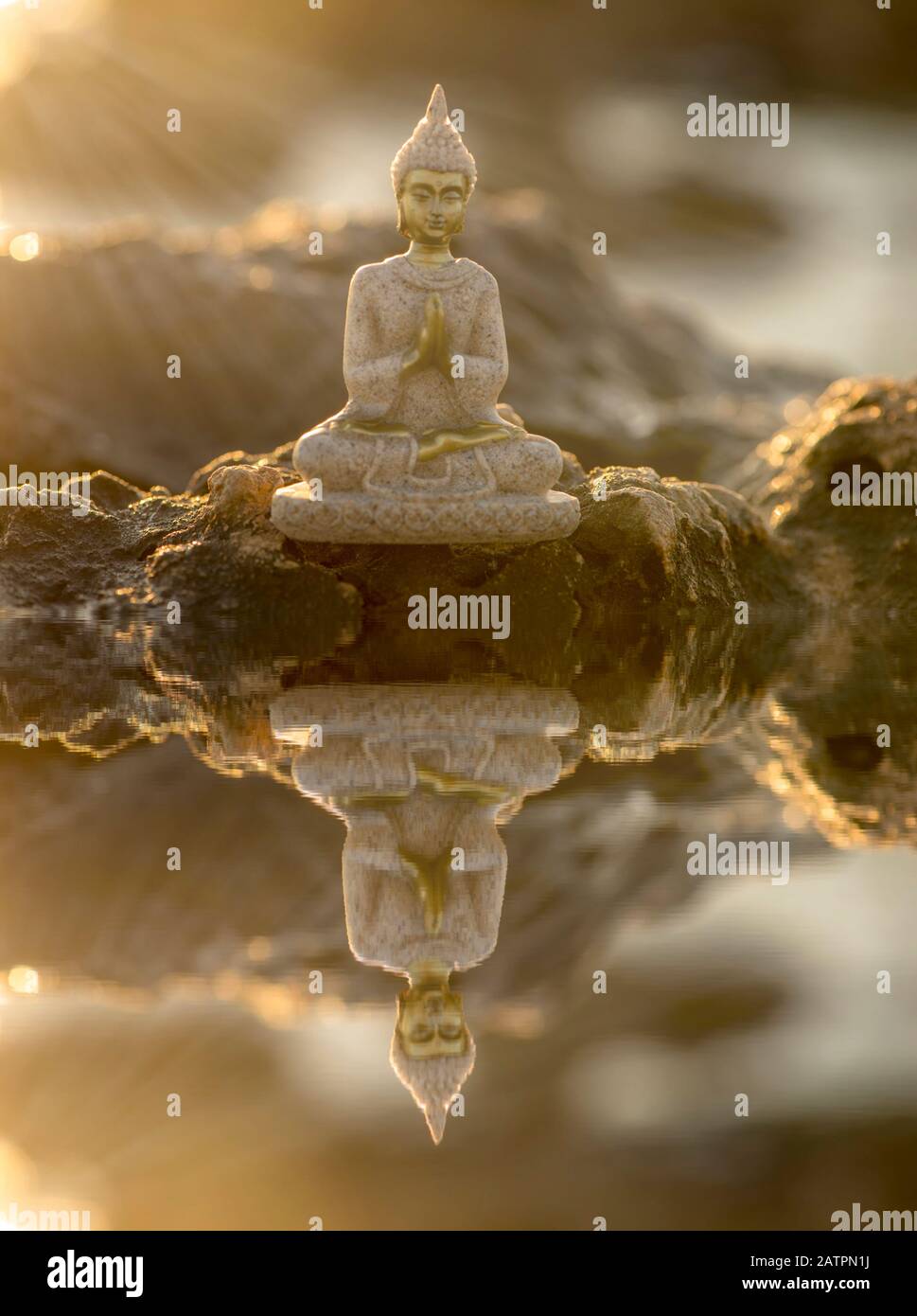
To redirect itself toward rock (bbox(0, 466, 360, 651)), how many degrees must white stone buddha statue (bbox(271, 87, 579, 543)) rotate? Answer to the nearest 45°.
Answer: approximately 135° to its right

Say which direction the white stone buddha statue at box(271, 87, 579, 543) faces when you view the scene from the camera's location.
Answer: facing the viewer

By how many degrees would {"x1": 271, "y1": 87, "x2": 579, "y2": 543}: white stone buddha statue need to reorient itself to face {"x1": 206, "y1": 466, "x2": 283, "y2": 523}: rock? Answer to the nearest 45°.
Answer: approximately 135° to its right
